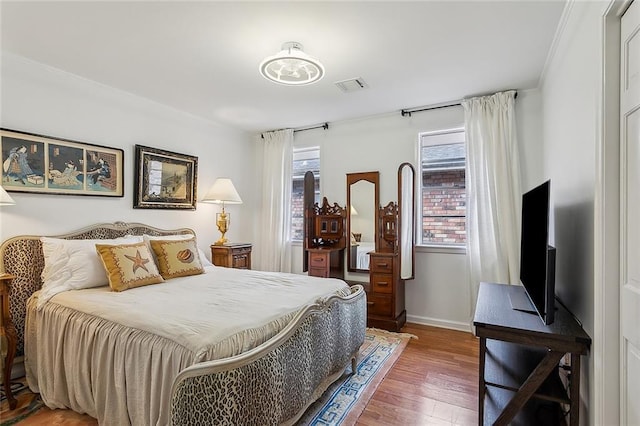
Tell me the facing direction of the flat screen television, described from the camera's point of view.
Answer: facing to the left of the viewer

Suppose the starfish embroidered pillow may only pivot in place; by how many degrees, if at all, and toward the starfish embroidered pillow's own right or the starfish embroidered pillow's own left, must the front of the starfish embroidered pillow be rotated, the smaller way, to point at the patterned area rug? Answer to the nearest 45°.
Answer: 0° — it already faces it

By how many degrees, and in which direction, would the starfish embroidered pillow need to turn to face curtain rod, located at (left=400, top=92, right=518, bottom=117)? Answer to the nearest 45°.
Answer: approximately 45° to its left

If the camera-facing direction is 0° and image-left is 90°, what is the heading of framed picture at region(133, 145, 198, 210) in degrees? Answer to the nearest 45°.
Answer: approximately 315°

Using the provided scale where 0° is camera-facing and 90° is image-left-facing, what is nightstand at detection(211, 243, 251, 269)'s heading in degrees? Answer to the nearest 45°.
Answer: approximately 315°

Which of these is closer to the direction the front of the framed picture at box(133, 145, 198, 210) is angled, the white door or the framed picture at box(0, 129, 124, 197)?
the white door
